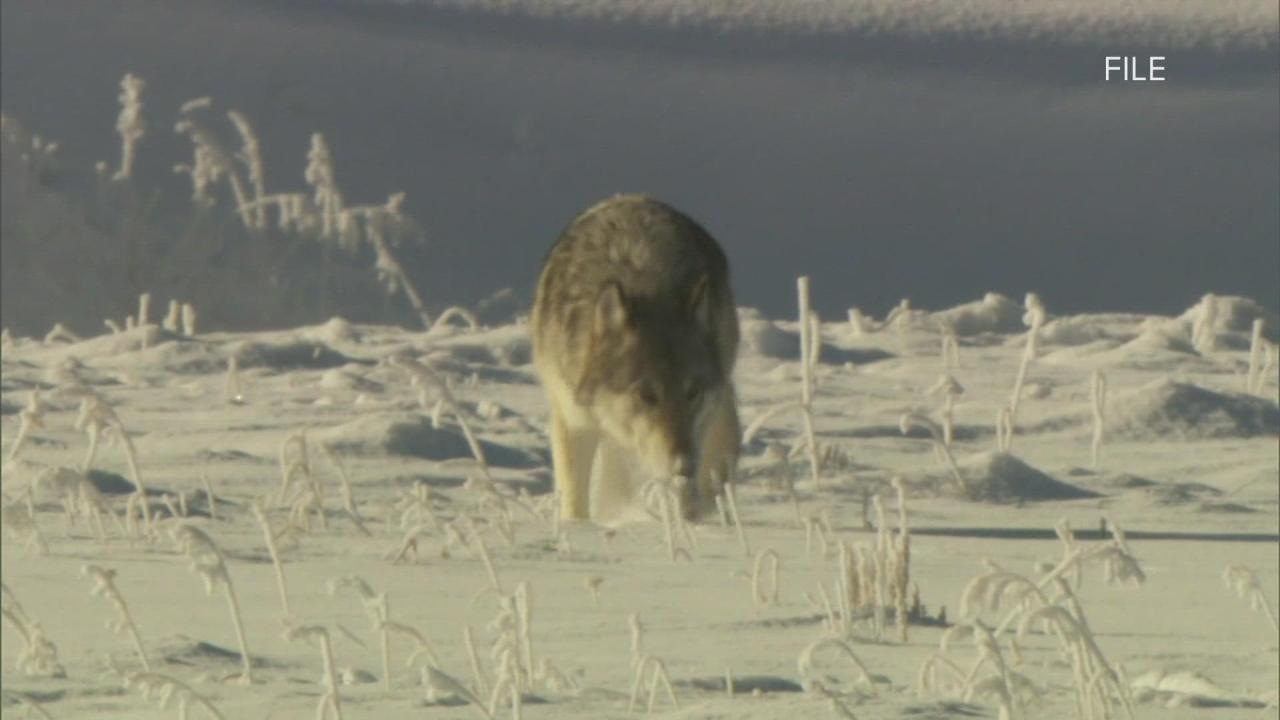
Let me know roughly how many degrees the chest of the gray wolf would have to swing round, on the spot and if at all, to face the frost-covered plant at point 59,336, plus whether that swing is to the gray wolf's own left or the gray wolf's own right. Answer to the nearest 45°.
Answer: approximately 135° to the gray wolf's own right

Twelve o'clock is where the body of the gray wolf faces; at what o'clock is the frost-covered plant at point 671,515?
The frost-covered plant is roughly at 12 o'clock from the gray wolf.

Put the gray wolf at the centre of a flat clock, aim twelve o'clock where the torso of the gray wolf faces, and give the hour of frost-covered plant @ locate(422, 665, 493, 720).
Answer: The frost-covered plant is roughly at 12 o'clock from the gray wolf.

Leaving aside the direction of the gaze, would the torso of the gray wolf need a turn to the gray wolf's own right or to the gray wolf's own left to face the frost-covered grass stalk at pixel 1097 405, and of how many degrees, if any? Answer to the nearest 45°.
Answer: approximately 90° to the gray wolf's own left

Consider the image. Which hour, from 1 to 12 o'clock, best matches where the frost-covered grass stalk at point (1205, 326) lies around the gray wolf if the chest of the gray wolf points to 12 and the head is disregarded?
The frost-covered grass stalk is roughly at 7 o'clock from the gray wolf.

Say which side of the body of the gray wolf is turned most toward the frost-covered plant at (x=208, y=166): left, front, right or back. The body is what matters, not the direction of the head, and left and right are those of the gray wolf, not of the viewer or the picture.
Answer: back

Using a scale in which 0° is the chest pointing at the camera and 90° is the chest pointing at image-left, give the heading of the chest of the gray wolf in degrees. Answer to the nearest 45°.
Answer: approximately 0°

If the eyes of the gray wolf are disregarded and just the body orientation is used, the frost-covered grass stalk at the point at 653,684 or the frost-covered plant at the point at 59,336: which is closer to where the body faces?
the frost-covered grass stalk

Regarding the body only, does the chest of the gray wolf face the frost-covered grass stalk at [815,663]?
yes

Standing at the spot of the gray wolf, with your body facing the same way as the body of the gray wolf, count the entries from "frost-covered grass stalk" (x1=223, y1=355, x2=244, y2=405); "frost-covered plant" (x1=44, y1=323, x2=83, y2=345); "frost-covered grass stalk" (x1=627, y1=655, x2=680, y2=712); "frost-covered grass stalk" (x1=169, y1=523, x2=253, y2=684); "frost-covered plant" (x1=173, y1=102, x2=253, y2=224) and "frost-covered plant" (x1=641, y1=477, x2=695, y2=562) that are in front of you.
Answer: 3

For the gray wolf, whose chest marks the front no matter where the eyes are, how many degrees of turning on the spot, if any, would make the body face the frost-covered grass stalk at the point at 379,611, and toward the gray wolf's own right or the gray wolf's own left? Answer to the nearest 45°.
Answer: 0° — it already faces it
